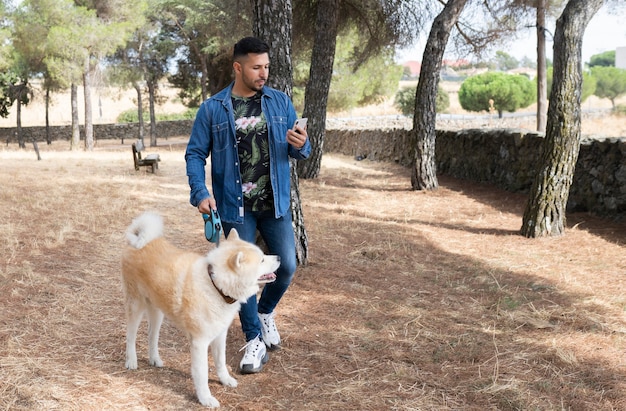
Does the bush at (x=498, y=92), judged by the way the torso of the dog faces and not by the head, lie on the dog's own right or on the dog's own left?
on the dog's own left

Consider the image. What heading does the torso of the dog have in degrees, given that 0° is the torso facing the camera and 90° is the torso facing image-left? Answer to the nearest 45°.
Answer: approximately 315°

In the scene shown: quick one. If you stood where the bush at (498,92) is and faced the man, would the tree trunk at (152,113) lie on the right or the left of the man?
right

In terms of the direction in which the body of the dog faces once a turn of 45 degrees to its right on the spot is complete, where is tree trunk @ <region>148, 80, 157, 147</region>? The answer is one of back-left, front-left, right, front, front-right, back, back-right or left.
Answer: back

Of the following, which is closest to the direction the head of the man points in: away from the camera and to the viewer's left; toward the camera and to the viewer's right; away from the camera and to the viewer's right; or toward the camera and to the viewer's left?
toward the camera and to the viewer's right
